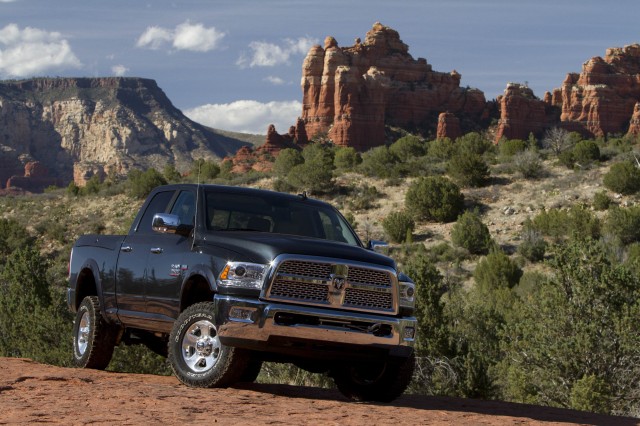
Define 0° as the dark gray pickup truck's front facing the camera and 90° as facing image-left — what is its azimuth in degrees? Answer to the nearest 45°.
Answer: approximately 315°

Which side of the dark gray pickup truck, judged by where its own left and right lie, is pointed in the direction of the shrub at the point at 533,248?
left

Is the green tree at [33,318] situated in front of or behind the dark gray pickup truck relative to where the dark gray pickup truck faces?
behind

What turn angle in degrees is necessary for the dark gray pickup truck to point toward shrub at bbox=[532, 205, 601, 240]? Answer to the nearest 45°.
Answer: approximately 90° to its left

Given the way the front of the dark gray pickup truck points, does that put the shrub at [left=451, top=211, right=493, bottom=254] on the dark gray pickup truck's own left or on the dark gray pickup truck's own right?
on the dark gray pickup truck's own left

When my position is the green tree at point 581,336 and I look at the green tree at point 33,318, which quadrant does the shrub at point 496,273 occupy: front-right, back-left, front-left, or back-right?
front-right

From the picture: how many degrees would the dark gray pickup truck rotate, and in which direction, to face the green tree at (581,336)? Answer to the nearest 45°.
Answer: approximately 90° to its left

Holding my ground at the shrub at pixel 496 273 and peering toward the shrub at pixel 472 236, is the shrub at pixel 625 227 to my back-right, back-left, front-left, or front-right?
front-right

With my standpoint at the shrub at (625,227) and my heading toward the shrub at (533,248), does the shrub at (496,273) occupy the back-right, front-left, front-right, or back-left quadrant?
front-left

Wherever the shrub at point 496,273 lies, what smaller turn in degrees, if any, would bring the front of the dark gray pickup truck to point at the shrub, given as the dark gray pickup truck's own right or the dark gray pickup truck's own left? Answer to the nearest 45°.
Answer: approximately 135° to the dark gray pickup truck's own left

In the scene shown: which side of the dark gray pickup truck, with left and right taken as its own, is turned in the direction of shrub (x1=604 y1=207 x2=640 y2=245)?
left
